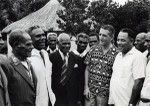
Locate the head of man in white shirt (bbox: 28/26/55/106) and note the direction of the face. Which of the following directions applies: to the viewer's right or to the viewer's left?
to the viewer's right

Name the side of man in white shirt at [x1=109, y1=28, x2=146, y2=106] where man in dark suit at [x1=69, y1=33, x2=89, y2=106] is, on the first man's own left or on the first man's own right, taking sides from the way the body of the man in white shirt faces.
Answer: on the first man's own right

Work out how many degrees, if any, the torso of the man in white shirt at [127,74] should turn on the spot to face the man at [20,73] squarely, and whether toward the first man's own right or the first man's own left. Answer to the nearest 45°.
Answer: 0° — they already face them

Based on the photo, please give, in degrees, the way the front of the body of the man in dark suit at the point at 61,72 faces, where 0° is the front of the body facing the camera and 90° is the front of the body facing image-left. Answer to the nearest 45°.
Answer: approximately 315°

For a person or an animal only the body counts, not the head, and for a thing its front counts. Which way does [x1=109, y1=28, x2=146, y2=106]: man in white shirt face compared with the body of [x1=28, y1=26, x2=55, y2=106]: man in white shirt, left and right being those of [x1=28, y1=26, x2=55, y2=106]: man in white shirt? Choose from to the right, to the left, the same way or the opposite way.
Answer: to the right

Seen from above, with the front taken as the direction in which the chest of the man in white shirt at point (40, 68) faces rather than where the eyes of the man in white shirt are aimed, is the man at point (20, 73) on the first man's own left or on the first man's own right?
on the first man's own right

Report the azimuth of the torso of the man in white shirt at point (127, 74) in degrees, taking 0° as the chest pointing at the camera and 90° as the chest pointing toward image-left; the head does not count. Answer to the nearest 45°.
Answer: approximately 45°

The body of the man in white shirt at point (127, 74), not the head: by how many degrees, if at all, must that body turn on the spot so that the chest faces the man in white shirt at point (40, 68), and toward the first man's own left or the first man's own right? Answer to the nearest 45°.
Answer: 0° — they already face them

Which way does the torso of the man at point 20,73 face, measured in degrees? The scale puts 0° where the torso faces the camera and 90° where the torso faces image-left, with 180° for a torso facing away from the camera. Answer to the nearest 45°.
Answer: approximately 315°
